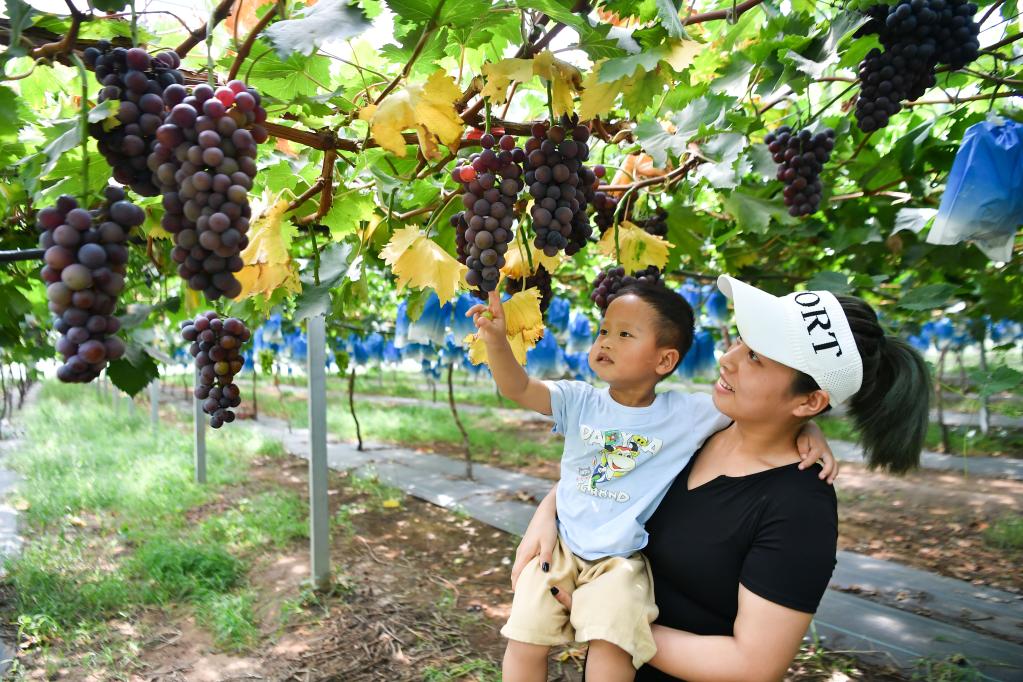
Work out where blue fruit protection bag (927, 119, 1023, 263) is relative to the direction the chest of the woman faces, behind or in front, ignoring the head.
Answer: behind

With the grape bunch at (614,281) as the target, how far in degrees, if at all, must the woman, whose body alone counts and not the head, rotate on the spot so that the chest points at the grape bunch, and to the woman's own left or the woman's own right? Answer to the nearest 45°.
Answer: approximately 90° to the woman's own right

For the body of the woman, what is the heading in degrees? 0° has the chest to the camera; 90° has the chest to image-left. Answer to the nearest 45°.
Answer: approximately 45°

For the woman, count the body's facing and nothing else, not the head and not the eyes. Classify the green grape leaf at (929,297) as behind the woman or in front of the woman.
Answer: behind

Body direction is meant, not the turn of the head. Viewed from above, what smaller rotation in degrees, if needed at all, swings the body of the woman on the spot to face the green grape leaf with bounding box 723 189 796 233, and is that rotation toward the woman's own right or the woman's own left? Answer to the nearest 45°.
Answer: approximately 135° to the woman's own right
